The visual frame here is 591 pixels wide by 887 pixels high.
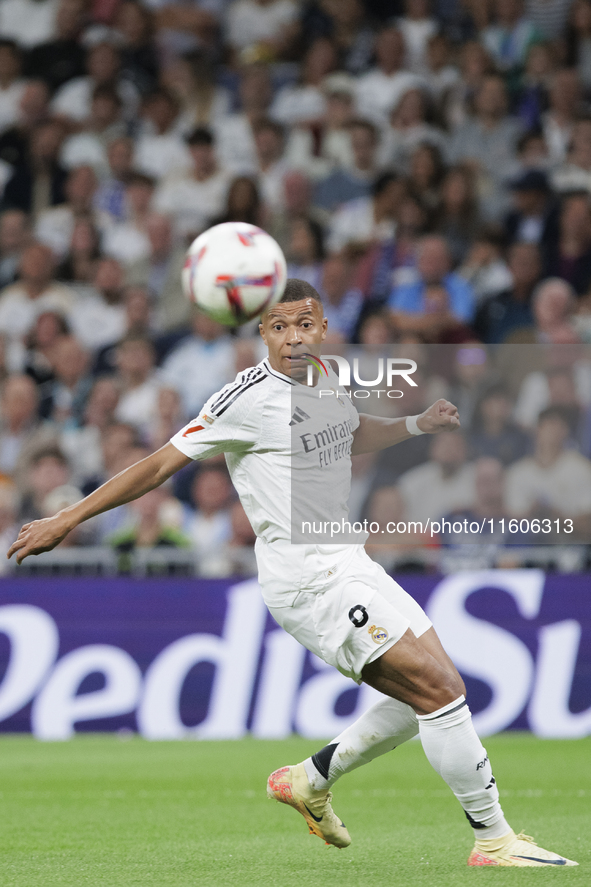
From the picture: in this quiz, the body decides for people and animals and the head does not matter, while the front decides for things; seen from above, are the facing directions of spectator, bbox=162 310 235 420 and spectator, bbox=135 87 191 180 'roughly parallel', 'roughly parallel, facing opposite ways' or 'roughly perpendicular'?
roughly parallel

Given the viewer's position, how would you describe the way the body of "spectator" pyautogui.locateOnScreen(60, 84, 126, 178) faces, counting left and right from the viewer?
facing the viewer

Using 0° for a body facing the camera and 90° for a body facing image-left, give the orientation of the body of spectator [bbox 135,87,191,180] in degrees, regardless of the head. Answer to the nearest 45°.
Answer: approximately 0°

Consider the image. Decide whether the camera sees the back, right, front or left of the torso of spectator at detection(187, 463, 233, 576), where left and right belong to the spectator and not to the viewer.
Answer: front

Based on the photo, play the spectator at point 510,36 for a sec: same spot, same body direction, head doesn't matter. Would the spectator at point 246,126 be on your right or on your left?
on your right

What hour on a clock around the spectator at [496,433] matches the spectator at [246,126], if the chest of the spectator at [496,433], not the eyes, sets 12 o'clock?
the spectator at [246,126] is roughly at 5 o'clock from the spectator at [496,433].

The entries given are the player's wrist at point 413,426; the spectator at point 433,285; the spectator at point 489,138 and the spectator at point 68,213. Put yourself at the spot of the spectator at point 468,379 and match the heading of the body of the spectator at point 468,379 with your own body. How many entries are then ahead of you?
1

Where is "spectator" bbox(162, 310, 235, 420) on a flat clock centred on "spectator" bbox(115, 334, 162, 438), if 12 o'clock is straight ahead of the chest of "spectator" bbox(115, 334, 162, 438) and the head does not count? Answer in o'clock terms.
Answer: "spectator" bbox(162, 310, 235, 420) is roughly at 9 o'clock from "spectator" bbox(115, 334, 162, 438).

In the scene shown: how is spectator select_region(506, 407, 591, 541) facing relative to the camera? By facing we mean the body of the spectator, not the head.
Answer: toward the camera

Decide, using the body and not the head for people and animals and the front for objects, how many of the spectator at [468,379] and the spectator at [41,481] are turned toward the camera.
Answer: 2

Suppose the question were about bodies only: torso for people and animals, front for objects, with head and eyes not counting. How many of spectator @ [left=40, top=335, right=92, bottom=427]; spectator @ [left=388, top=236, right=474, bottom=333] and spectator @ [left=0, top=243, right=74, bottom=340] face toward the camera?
3

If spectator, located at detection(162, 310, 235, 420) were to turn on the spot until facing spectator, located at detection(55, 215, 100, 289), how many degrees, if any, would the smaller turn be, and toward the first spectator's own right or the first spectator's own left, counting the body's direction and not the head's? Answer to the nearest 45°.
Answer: approximately 135° to the first spectator's own right

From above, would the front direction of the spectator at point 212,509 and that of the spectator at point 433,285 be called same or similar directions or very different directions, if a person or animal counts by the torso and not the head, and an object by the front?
same or similar directions

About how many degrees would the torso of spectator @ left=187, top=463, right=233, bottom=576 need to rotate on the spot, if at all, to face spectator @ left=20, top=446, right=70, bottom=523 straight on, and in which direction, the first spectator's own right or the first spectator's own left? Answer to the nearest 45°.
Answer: approximately 90° to the first spectator's own right
